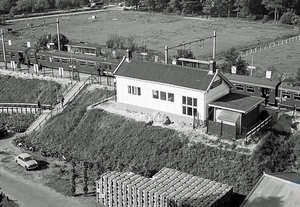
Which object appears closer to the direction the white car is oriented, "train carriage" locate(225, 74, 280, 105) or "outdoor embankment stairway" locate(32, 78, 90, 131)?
the train carriage

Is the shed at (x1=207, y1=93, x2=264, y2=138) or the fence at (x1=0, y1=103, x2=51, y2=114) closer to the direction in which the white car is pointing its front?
the shed

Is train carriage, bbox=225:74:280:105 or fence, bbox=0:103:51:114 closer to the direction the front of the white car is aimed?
the train carriage

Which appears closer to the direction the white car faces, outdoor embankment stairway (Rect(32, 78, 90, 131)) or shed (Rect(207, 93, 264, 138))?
the shed

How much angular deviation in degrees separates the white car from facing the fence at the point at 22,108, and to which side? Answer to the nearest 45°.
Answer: approximately 135° to its left

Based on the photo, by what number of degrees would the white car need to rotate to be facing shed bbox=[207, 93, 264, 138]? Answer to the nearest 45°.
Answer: approximately 45° to its left

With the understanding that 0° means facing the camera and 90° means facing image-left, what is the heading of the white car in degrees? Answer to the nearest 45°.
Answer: approximately 315°

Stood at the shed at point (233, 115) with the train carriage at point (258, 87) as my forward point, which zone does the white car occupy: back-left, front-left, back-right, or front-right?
back-left

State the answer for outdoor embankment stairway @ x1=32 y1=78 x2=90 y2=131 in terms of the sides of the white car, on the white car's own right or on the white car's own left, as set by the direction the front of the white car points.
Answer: on the white car's own left
